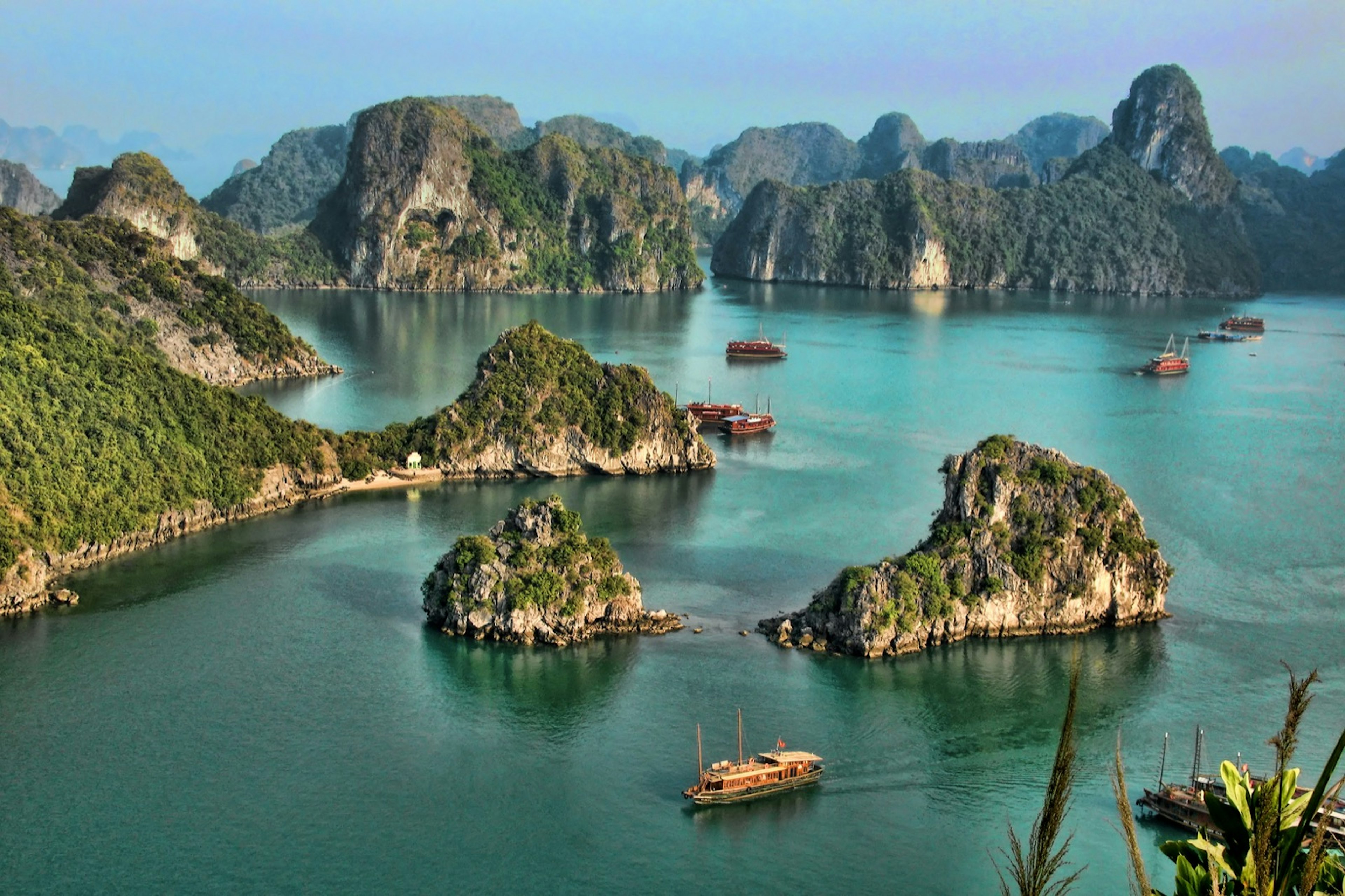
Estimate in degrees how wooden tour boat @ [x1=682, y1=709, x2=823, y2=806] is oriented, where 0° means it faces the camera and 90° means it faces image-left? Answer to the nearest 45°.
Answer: approximately 45°

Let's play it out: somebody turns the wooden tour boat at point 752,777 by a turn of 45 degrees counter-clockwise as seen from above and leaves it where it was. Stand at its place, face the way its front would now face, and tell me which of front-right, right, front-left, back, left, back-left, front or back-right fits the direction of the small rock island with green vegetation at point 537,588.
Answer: back-right

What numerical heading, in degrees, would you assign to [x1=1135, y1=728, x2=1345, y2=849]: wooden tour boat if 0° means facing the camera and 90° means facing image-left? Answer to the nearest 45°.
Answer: approximately 135°

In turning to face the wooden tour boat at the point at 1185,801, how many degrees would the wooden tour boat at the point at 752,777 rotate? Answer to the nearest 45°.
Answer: approximately 135° to its left

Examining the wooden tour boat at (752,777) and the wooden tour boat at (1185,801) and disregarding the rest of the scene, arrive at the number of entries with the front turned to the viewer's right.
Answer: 0

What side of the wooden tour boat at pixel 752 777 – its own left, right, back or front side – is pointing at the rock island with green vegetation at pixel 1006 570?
back

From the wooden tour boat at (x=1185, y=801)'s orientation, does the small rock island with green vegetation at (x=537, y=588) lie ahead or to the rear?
ahead

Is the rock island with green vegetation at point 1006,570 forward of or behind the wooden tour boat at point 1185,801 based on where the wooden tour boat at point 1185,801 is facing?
forward
